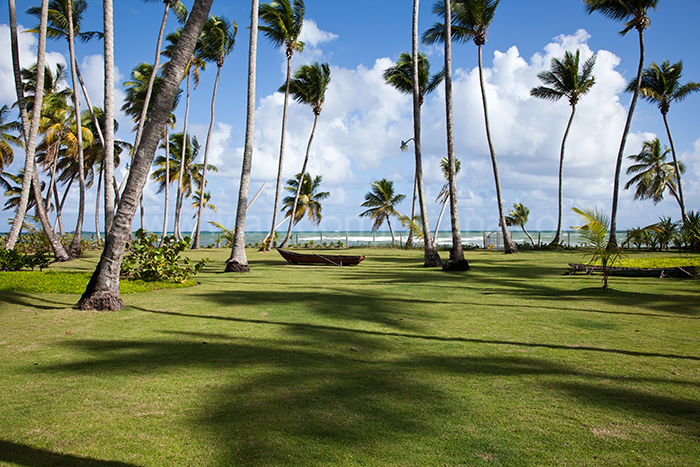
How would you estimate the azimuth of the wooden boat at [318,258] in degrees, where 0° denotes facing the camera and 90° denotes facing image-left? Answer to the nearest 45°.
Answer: approximately 90°

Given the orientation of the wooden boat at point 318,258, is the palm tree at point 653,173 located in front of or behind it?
behind

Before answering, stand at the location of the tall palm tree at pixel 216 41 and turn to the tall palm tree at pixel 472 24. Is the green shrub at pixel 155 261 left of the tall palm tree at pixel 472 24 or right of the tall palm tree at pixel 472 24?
right

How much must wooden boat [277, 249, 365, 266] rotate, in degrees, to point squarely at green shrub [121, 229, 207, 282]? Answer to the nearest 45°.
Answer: approximately 45° to its left

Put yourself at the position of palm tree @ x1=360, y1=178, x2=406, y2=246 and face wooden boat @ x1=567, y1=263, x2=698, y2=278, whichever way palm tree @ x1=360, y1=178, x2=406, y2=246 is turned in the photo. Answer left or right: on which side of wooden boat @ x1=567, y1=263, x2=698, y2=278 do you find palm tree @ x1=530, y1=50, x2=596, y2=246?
left

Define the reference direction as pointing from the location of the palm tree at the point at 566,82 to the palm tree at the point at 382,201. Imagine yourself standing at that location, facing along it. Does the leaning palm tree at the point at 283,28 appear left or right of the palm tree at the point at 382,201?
left

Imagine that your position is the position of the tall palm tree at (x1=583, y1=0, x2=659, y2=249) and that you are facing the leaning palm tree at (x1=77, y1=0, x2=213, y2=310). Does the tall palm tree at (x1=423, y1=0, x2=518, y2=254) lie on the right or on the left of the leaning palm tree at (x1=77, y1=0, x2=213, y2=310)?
right

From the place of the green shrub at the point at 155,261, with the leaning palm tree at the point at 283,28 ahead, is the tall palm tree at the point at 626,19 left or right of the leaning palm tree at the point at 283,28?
right

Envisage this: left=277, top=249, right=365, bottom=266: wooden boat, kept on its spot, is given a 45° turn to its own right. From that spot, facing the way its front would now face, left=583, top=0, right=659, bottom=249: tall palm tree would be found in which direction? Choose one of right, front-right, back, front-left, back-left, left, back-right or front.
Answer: back-right

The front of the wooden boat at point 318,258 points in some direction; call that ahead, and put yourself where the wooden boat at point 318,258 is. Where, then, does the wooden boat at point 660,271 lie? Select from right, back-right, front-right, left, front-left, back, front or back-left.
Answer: back-left

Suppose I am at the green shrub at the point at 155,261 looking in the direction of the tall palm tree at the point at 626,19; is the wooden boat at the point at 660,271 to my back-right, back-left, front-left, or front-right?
front-right

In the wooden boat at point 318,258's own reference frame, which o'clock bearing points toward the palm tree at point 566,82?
The palm tree is roughly at 5 o'clock from the wooden boat.
